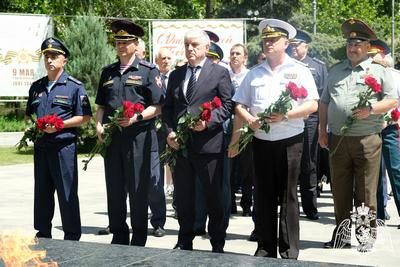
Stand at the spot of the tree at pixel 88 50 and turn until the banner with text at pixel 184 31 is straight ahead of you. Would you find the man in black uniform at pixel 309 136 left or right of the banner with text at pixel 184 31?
right

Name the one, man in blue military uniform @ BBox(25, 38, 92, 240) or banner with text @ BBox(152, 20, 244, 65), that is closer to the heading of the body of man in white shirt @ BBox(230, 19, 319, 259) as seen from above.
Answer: the man in blue military uniform

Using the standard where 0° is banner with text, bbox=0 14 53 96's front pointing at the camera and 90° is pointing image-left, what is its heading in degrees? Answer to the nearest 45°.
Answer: approximately 0°

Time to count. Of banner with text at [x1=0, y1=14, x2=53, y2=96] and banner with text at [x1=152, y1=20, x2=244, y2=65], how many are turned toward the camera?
2

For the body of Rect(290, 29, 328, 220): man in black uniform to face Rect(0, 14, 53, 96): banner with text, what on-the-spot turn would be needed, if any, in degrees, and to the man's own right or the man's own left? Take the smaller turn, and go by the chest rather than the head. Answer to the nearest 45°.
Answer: approximately 90° to the man's own right

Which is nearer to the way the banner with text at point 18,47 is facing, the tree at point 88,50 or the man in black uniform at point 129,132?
the man in black uniform

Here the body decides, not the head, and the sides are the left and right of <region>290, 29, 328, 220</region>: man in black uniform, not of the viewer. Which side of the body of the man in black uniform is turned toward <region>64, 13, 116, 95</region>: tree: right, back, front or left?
right

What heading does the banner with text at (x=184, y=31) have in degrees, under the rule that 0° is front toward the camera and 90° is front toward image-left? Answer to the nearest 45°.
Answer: approximately 0°

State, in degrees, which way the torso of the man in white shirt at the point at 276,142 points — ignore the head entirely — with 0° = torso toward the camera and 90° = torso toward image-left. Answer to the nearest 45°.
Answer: approximately 45°

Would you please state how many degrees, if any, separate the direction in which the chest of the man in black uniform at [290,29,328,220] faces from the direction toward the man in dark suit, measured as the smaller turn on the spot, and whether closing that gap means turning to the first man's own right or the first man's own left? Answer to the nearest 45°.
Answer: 0° — they already face them

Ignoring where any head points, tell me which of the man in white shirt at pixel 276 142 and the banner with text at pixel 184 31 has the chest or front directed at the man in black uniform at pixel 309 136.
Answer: the banner with text

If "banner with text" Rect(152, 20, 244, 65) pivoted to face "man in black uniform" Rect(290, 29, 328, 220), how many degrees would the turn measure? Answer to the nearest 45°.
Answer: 0° — it already faces them
